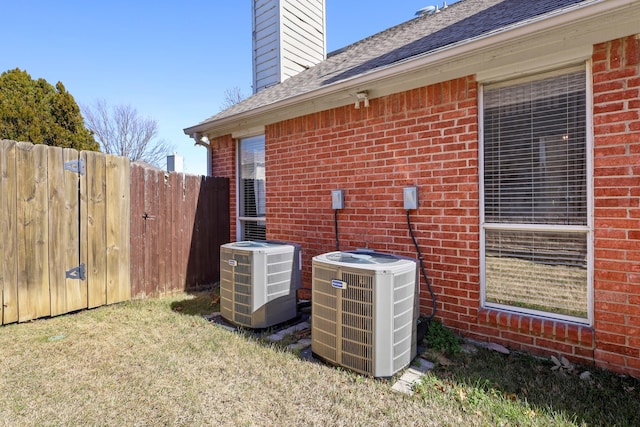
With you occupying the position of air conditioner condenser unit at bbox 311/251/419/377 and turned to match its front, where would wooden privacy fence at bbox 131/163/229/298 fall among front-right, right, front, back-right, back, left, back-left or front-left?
right

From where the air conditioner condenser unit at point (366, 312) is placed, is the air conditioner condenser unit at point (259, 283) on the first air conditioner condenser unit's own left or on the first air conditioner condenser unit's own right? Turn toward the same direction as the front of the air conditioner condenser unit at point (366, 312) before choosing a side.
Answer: on the first air conditioner condenser unit's own right

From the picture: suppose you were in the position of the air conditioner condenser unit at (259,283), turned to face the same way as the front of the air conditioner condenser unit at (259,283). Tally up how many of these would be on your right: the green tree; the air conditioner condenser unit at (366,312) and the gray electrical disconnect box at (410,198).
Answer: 1

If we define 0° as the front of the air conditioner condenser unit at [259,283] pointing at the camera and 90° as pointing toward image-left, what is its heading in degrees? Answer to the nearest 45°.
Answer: approximately 45°

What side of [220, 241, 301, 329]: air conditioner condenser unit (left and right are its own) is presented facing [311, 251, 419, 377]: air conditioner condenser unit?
left

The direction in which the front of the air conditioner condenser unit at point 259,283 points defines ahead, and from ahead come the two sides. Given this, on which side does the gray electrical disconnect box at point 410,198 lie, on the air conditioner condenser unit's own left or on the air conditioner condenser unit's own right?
on the air conditioner condenser unit's own left

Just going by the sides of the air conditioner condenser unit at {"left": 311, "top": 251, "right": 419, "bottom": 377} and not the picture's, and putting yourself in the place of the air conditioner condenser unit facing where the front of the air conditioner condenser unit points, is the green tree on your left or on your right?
on your right

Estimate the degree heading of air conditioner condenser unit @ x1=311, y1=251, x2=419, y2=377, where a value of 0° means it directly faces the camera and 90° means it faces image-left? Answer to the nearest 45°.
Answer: approximately 45°
